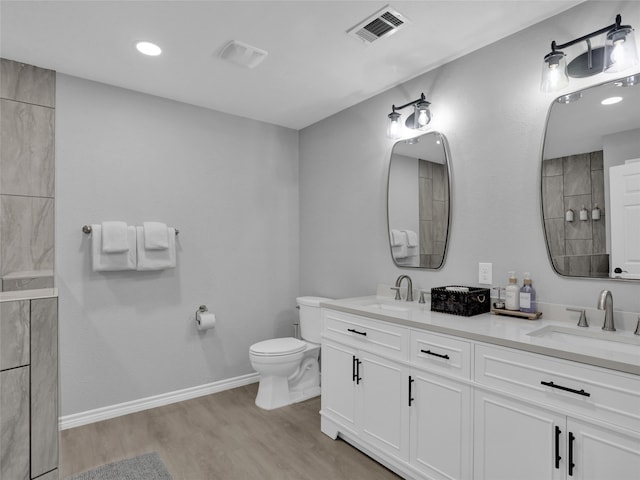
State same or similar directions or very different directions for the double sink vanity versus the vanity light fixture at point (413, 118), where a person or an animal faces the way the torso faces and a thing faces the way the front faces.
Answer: same or similar directions

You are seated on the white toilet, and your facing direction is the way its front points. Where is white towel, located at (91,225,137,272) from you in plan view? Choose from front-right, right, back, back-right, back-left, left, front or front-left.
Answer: front-right

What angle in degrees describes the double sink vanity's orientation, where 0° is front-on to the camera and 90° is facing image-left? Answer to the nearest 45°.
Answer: approximately 45°

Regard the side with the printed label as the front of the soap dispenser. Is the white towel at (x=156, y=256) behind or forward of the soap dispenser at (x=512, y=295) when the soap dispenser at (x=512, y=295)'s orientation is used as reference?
forward

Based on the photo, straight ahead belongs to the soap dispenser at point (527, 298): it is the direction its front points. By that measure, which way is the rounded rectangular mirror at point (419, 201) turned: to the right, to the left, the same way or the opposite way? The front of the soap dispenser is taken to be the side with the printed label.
the same way

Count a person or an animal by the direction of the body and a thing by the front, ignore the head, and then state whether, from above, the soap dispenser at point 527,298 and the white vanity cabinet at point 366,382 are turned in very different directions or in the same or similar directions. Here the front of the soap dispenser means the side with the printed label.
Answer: same or similar directions

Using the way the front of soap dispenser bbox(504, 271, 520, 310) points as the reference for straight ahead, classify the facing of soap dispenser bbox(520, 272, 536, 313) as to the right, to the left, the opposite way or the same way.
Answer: the same way

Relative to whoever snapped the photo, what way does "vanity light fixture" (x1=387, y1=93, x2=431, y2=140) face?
facing the viewer and to the left of the viewer

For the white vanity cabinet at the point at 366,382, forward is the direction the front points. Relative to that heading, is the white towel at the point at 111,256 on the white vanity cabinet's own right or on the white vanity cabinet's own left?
on the white vanity cabinet's own right

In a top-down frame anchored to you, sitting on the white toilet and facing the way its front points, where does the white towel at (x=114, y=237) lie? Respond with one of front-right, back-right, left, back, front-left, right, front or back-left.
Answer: front-right

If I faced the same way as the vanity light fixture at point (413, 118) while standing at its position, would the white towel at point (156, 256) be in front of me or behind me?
in front

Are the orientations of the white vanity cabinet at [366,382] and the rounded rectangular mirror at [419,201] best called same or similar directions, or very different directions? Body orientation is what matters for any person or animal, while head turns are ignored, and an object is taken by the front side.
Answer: same or similar directions
